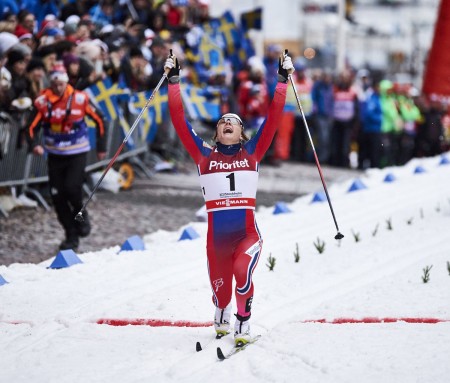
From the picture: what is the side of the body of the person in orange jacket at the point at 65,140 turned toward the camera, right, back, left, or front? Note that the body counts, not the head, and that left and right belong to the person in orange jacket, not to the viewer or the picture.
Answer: front

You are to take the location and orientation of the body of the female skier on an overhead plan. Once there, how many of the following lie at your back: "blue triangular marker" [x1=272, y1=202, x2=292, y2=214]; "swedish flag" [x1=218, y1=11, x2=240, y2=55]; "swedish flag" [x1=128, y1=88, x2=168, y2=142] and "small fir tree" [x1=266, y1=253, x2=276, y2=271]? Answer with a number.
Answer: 4

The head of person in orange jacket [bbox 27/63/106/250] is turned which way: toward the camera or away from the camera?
toward the camera

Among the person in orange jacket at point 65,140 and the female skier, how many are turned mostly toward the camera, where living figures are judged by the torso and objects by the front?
2

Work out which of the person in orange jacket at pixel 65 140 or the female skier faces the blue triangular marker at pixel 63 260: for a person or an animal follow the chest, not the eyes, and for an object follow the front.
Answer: the person in orange jacket

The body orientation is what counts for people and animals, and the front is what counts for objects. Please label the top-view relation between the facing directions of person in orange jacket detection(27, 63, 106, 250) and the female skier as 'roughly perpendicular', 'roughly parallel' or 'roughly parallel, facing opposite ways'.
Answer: roughly parallel

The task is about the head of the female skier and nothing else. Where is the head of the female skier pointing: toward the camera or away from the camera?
toward the camera

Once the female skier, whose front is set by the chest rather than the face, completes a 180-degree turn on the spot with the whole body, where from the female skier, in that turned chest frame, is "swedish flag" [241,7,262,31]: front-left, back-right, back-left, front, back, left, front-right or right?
front

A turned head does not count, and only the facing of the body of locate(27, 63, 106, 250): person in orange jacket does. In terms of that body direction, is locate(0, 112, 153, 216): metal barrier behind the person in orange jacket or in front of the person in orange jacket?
behind

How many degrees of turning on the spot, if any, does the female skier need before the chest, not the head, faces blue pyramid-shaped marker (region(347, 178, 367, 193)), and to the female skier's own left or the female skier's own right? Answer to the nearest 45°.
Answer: approximately 180°

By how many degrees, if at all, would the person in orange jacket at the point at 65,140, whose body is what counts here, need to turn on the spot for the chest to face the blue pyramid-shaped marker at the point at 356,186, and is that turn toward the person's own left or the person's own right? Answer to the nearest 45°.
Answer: approximately 135° to the person's own left

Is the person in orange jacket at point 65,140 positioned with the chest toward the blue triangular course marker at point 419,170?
no

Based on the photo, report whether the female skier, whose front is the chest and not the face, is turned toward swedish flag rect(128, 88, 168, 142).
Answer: no

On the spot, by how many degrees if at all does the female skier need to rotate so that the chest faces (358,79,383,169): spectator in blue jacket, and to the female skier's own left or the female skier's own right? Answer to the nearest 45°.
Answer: approximately 180°

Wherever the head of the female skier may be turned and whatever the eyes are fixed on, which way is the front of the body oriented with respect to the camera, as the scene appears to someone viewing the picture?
toward the camera

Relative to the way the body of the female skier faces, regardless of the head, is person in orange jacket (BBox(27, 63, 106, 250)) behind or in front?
behind

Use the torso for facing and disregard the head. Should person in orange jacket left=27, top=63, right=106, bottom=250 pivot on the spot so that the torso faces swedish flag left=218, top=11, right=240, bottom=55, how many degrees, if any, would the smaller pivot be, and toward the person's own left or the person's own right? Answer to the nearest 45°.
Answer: approximately 180°
